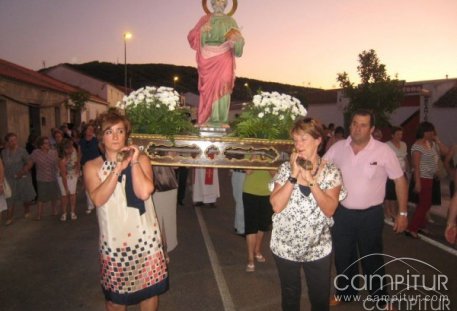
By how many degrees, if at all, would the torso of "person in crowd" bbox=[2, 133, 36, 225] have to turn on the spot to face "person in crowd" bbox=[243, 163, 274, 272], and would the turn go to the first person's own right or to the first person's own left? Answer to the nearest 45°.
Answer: approximately 45° to the first person's own left

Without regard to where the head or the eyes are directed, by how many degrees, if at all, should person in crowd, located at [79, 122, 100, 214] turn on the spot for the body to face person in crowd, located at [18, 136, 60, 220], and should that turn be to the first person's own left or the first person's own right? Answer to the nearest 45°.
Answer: approximately 90° to the first person's own right

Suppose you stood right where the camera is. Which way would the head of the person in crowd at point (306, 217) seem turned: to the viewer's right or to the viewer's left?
to the viewer's left

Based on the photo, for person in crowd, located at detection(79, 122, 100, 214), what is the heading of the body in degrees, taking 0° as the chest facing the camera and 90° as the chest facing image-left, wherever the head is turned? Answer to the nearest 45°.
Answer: approximately 0°
